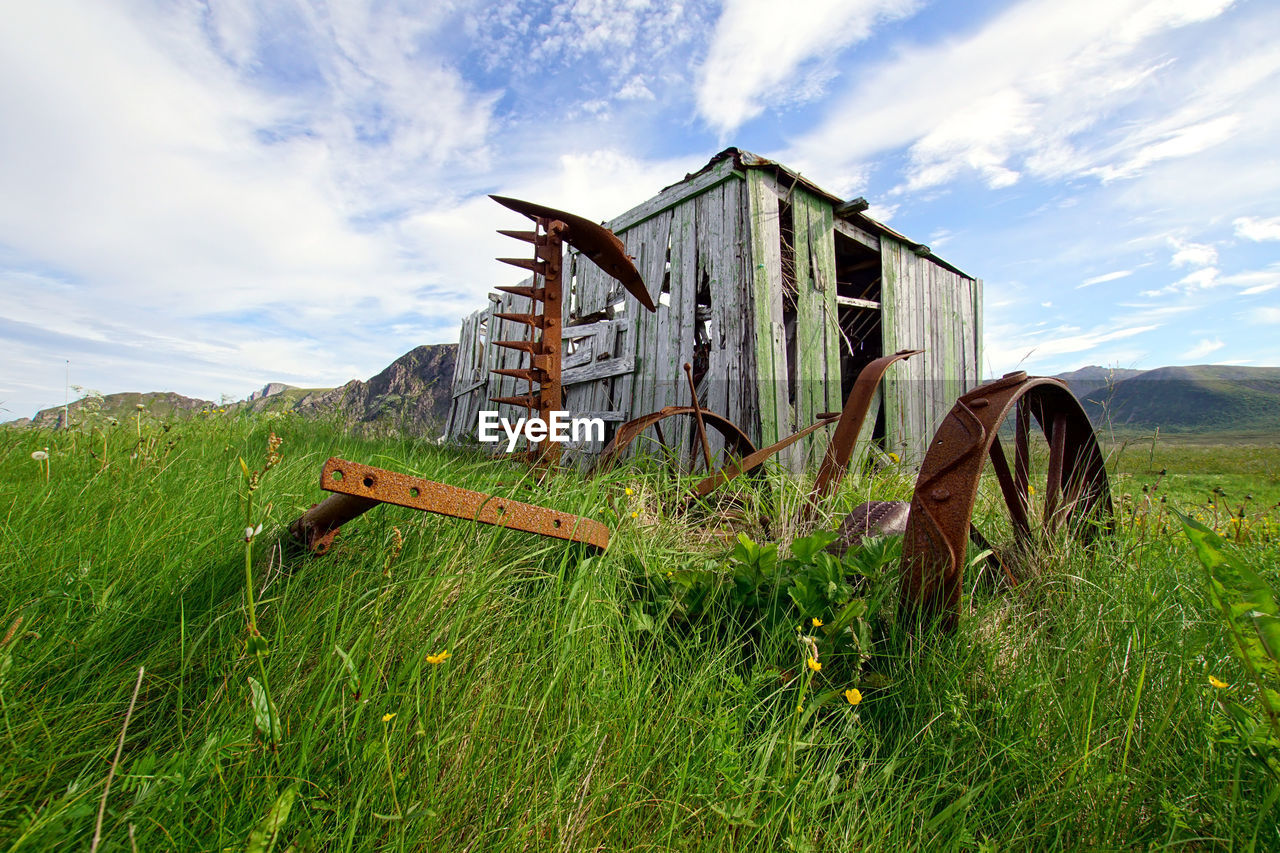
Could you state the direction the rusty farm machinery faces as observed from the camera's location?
facing the viewer and to the left of the viewer
